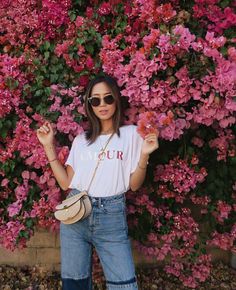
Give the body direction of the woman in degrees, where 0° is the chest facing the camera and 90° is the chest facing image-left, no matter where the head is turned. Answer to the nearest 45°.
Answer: approximately 0°
